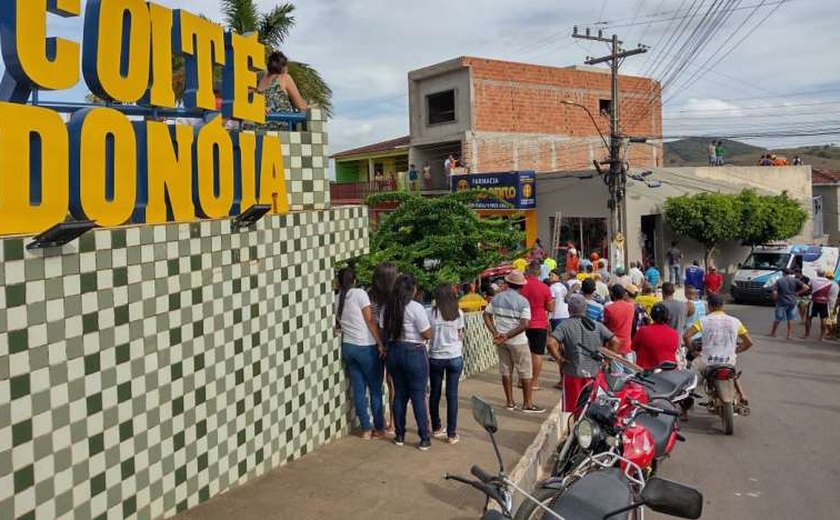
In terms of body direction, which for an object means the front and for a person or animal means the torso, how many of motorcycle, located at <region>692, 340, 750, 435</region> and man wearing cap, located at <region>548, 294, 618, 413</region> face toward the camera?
0

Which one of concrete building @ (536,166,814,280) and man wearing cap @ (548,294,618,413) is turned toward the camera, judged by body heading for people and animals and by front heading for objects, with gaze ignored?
the concrete building

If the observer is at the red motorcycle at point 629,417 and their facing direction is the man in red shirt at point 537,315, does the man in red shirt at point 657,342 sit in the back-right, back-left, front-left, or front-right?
front-right

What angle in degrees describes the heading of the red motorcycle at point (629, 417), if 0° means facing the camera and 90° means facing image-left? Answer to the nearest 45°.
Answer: approximately 45°

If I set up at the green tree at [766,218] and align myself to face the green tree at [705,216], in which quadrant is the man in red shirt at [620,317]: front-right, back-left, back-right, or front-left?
front-left

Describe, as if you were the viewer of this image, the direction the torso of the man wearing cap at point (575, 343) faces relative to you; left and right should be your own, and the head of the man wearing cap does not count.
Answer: facing away from the viewer

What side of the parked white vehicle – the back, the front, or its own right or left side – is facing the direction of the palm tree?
front

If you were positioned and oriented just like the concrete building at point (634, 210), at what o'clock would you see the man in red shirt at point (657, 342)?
The man in red shirt is roughly at 12 o'clock from the concrete building.

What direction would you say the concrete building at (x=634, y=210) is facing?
toward the camera

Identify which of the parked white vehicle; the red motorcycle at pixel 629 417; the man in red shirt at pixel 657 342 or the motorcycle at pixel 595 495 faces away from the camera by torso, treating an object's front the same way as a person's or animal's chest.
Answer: the man in red shirt

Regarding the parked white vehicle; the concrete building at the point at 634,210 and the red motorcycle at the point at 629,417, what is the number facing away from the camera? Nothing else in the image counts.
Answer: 0

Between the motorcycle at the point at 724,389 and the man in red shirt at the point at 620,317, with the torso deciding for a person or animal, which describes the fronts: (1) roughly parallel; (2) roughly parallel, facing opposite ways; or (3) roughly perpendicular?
roughly parallel

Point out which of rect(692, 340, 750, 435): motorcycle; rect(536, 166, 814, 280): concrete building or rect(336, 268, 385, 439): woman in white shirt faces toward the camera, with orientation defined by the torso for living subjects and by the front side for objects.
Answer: the concrete building

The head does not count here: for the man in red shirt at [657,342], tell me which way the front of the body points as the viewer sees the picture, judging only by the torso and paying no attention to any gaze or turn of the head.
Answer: away from the camera

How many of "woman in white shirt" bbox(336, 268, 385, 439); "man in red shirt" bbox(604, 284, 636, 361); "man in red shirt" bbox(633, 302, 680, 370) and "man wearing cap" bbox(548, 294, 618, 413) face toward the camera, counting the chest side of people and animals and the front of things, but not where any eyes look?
0

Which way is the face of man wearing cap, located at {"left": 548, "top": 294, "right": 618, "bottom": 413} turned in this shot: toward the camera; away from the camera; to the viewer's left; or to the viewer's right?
away from the camera

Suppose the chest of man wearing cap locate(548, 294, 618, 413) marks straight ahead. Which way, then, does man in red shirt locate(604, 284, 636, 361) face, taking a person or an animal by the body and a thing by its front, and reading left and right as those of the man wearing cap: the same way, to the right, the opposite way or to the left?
the same way

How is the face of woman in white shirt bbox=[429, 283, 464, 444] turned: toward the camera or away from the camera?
away from the camera

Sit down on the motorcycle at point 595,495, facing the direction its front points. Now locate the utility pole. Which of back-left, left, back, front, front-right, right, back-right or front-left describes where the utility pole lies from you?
back-right

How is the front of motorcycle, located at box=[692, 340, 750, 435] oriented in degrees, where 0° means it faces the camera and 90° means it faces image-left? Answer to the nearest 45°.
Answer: approximately 180°
